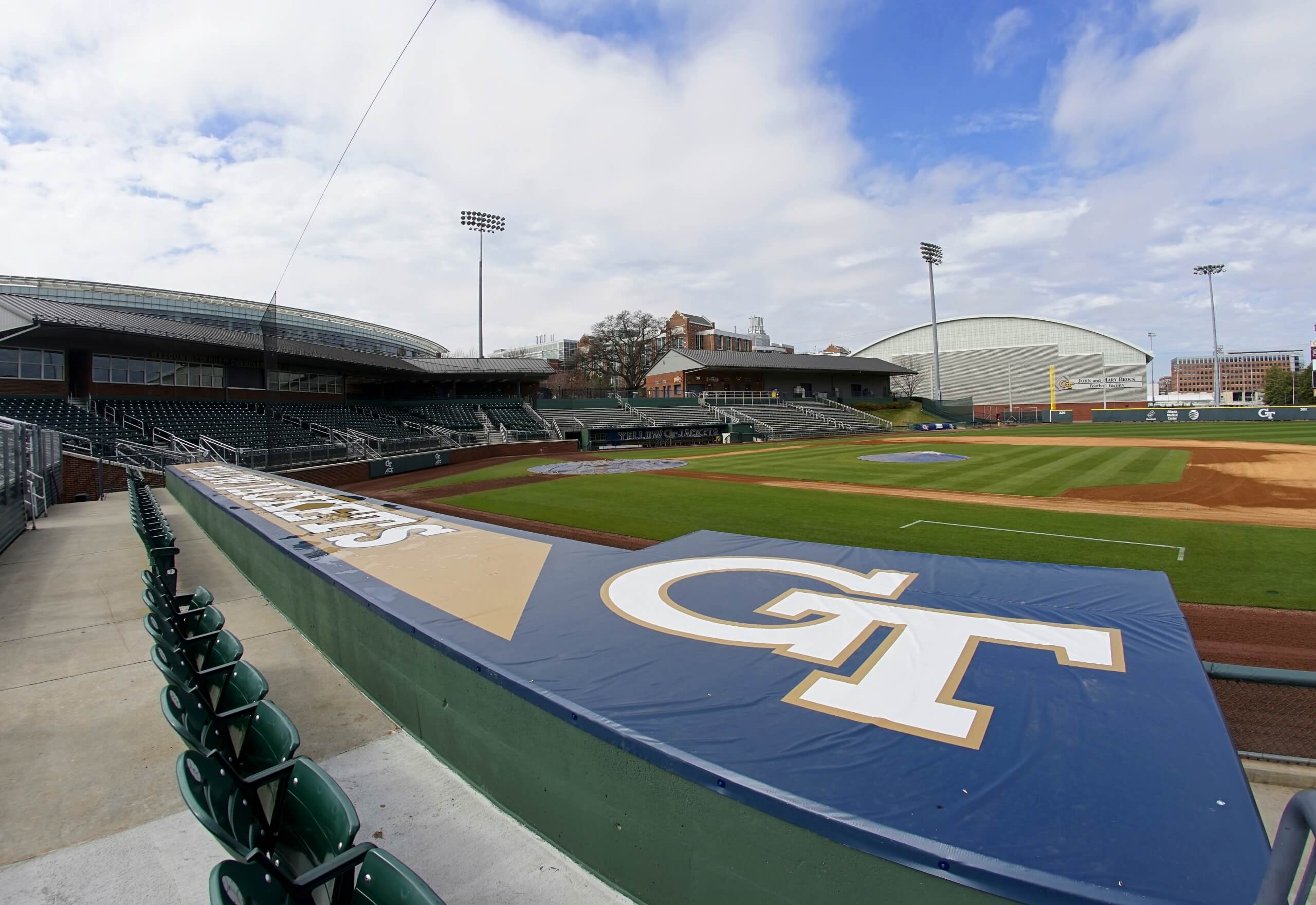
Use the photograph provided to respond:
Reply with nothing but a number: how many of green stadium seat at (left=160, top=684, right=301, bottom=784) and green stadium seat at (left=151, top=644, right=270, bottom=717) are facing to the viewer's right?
2

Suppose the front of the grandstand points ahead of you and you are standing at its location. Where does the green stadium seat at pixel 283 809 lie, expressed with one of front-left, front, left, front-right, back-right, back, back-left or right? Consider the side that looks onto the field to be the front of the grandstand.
front-right

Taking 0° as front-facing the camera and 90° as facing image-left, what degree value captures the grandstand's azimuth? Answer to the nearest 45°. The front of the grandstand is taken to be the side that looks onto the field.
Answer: approximately 315°

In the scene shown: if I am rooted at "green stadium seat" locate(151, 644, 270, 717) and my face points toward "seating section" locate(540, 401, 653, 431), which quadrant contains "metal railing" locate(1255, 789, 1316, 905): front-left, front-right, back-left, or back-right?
back-right

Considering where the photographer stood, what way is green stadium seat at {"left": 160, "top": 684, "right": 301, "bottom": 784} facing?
facing to the right of the viewer

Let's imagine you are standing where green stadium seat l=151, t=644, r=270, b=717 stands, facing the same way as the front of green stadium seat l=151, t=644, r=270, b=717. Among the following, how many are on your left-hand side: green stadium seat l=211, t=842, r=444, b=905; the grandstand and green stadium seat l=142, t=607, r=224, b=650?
2

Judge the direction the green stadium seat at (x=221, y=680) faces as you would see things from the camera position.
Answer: facing to the right of the viewer

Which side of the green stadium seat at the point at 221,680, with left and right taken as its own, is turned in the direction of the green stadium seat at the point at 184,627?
left

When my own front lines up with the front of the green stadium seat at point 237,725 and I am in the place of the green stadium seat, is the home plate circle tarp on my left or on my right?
on my left

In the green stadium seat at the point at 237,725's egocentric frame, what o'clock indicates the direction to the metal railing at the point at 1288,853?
The metal railing is roughly at 2 o'clock from the green stadium seat.

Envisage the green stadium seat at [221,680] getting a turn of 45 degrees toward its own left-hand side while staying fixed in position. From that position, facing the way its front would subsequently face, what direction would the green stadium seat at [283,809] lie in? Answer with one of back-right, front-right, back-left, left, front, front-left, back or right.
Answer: back-right
